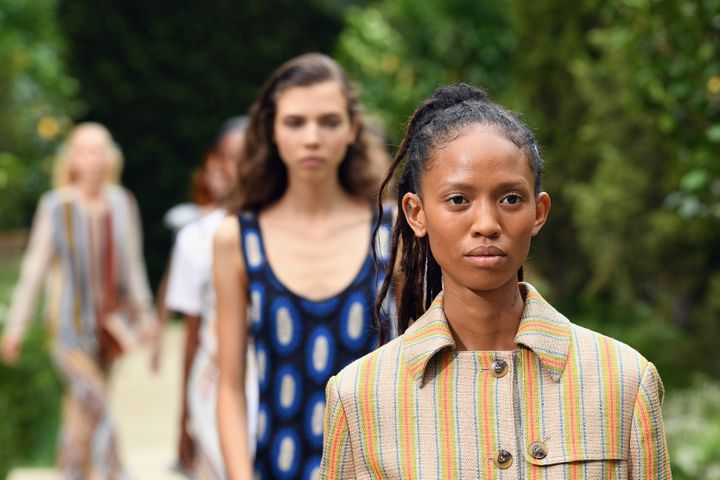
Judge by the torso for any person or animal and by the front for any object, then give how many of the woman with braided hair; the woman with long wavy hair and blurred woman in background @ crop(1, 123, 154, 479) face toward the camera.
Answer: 3

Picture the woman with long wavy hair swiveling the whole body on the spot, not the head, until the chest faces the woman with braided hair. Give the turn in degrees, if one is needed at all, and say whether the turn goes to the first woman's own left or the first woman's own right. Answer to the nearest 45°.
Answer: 0° — they already face them

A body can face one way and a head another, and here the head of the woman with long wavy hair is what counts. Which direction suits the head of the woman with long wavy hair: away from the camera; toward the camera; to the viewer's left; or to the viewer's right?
toward the camera

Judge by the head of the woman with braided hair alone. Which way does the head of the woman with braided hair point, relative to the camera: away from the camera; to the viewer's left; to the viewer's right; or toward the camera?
toward the camera

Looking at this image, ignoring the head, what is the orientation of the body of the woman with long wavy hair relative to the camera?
toward the camera

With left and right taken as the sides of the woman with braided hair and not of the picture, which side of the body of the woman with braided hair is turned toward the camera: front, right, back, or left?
front

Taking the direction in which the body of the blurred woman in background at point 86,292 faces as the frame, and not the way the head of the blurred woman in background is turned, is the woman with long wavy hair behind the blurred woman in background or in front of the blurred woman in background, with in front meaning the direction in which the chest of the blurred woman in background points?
in front

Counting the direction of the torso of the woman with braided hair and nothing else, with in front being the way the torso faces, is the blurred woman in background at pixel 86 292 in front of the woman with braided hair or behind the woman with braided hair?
behind

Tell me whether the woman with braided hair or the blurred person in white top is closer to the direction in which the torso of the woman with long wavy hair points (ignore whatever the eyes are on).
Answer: the woman with braided hair

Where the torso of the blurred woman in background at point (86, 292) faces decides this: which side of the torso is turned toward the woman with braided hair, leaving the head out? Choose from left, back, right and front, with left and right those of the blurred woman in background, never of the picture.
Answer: front

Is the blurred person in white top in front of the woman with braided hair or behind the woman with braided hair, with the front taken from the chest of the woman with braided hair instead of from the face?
behind

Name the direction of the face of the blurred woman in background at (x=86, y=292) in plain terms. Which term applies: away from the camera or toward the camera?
toward the camera

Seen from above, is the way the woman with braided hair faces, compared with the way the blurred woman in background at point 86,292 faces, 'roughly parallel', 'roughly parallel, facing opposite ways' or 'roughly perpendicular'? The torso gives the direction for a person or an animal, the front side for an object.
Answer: roughly parallel
